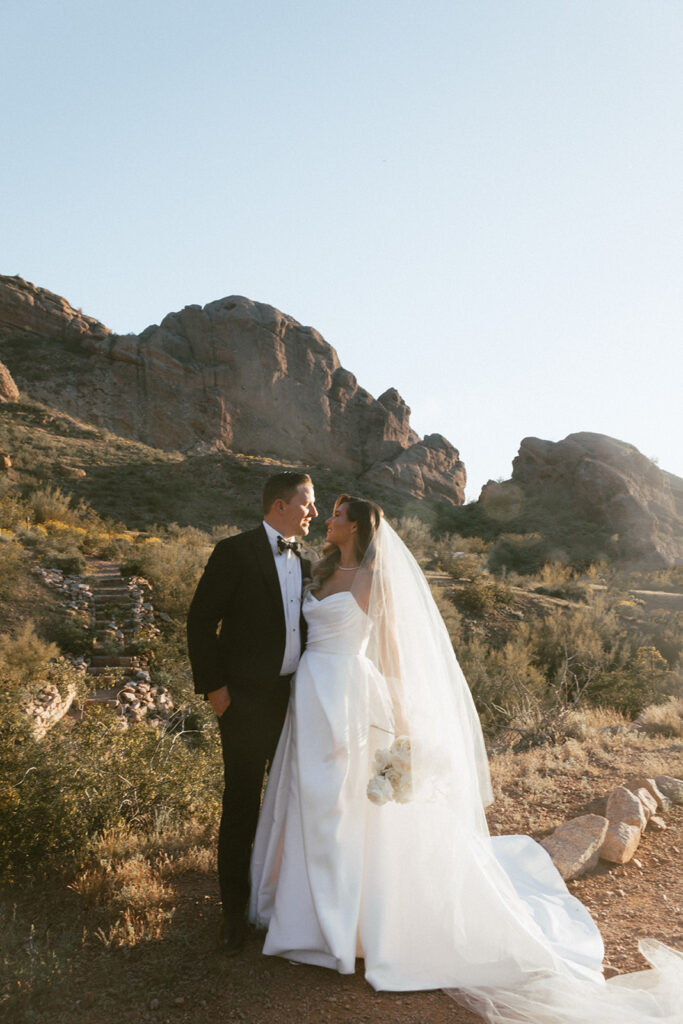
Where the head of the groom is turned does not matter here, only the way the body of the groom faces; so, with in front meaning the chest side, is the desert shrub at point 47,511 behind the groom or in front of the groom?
behind

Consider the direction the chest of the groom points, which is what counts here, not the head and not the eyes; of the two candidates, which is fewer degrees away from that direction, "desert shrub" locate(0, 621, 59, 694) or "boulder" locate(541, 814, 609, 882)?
the boulder

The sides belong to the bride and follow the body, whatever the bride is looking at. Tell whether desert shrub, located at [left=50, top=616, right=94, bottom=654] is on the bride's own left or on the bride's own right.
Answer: on the bride's own right

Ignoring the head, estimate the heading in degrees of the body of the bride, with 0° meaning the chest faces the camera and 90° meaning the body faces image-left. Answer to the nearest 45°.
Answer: approximately 45°

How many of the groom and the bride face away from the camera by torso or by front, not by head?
0

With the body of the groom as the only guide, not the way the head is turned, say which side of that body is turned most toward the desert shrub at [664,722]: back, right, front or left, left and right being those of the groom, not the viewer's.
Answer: left

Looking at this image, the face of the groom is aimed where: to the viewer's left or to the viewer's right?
to the viewer's right

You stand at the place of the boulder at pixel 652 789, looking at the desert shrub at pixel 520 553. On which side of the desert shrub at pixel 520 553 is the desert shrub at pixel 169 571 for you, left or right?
left

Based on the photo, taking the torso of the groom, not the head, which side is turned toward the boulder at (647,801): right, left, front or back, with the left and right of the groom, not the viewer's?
left

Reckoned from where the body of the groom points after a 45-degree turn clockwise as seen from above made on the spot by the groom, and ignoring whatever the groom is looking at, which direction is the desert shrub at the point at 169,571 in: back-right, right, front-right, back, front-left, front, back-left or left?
back

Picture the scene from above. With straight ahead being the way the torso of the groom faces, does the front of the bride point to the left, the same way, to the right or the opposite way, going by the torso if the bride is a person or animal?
to the right

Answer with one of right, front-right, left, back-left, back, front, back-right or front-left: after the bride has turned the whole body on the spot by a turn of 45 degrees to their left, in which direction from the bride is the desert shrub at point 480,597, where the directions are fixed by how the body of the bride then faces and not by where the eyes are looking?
back

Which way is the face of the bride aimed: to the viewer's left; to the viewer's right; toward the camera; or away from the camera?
to the viewer's left
